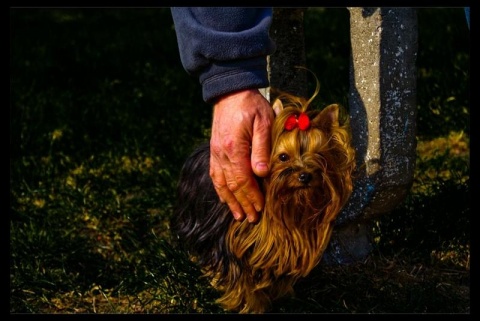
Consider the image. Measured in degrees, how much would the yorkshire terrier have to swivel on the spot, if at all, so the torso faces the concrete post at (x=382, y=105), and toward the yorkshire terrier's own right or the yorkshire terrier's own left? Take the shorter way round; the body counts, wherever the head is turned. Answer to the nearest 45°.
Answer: approximately 90° to the yorkshire terrier's own left
